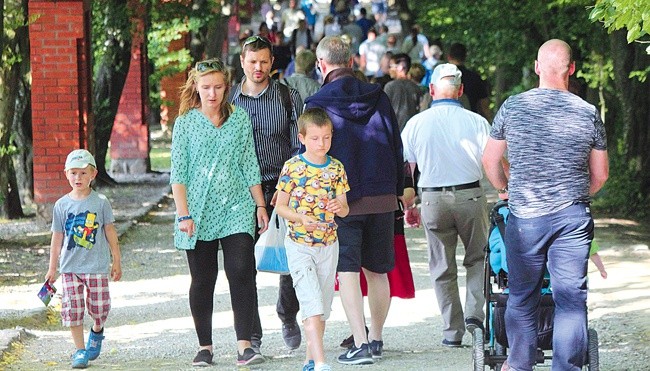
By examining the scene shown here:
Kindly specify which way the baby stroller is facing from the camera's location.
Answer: facing away from the viewer

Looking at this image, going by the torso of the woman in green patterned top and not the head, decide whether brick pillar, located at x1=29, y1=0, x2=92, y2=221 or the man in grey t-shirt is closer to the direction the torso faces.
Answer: the man in grey t-shirt

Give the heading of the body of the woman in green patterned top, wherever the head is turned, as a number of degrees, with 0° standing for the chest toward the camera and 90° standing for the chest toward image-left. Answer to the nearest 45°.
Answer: approximately 0°

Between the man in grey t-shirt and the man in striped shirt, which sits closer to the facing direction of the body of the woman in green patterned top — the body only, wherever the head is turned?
the man in grey t-shirt

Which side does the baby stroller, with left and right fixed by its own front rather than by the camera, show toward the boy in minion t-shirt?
left

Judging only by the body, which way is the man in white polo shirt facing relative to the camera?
away from the camera

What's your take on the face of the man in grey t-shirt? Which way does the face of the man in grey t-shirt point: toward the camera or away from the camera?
away from the camera

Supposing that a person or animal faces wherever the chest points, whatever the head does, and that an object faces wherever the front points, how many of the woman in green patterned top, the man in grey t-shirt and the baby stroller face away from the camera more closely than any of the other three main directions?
2

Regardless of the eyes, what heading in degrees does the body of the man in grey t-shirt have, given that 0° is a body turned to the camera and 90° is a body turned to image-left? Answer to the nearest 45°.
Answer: approximately 180°
